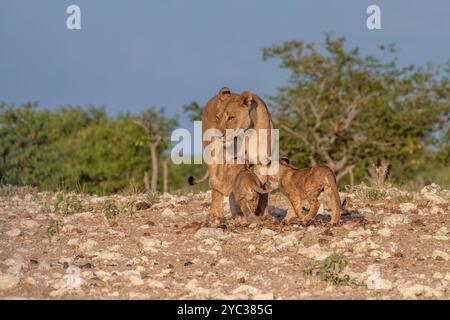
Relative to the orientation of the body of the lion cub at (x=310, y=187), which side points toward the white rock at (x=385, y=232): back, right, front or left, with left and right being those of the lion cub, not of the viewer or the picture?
back

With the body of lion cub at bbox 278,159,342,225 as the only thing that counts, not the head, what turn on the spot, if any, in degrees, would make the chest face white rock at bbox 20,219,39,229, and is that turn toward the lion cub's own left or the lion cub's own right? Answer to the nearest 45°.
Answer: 0° — it already faces it

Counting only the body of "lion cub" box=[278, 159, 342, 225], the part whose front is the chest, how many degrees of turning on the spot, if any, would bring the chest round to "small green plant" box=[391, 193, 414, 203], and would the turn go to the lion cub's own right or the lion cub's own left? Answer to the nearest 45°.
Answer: approximately 135° to the lion cub's own right

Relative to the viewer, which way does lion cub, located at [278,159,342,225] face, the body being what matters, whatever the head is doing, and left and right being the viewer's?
facing to the left of the viewer

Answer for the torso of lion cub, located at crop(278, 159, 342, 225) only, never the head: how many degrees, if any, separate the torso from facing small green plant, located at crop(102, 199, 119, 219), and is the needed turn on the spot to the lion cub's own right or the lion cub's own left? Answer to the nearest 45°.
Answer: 0° — it already faces it

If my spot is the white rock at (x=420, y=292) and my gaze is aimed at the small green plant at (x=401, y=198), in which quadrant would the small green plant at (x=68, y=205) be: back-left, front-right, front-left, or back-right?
front-left
